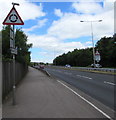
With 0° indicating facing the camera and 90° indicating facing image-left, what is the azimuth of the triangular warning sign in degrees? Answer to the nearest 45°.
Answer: approximately 0°
